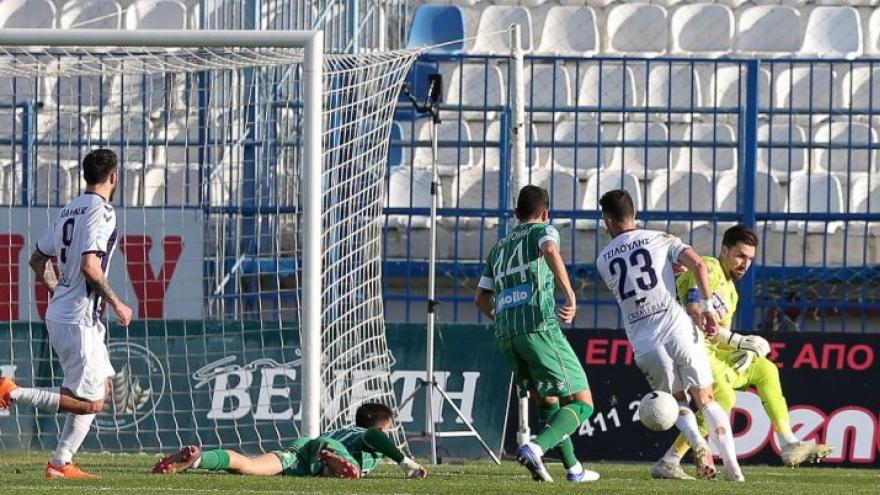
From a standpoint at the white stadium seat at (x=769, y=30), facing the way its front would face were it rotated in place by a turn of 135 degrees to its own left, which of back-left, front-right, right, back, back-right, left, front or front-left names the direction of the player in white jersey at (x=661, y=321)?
back-right

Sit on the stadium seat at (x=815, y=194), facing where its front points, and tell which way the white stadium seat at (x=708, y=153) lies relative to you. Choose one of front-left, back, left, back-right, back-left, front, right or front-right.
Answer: back-right

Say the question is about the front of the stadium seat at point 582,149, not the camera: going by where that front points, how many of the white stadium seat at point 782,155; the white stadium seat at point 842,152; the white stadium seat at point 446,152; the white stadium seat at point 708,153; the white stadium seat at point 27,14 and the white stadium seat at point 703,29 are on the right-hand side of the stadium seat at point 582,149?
2

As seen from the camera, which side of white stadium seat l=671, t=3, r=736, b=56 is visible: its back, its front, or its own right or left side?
front

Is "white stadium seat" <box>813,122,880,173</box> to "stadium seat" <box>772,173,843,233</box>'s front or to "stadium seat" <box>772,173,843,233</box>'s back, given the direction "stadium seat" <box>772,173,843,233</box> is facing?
to the back

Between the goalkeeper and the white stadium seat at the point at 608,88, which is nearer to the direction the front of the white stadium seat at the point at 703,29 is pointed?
the goalkeeper

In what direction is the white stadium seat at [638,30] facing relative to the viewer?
toward the camera

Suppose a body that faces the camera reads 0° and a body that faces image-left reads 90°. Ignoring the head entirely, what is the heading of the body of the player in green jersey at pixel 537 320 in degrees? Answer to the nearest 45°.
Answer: approximately 225°

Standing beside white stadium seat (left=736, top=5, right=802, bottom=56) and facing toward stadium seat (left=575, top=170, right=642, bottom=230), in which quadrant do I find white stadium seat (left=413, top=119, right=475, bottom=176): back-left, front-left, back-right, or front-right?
front-right

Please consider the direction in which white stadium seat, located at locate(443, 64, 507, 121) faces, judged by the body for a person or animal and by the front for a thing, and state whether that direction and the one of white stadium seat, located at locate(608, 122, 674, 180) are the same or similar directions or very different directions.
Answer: same or similar directions

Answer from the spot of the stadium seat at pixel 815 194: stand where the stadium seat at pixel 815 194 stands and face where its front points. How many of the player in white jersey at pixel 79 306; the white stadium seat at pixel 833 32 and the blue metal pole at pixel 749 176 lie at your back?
1

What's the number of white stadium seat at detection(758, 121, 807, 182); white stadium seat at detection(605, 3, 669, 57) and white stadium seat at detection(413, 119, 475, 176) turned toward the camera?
3

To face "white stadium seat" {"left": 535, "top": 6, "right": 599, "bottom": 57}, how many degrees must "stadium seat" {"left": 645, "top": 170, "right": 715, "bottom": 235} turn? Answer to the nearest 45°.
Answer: approximately 135° to its right

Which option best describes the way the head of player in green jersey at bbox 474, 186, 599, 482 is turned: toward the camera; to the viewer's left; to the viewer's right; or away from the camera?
away from the camera

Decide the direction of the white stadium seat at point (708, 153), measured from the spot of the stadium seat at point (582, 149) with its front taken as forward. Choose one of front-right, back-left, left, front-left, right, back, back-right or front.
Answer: left

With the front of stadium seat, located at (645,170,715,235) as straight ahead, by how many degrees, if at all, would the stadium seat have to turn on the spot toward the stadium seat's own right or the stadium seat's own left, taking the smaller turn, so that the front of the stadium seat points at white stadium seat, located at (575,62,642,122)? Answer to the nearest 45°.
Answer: approximately 135° to the stadium seat's own right

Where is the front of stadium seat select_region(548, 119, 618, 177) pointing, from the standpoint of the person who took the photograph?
facing the viewer

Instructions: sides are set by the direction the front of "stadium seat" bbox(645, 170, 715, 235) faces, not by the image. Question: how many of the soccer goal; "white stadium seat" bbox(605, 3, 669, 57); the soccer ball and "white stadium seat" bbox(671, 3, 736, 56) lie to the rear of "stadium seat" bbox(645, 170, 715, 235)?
2

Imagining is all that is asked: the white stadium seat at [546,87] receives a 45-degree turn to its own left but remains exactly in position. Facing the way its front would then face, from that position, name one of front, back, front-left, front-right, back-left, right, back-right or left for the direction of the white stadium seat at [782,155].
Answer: front-left
